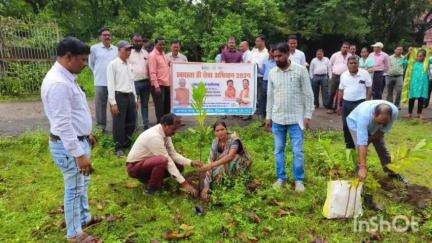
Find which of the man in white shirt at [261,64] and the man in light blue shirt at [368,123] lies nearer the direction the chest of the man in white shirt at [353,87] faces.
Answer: the man in light blue shirt

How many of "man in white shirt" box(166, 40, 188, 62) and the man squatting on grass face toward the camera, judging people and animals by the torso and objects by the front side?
1

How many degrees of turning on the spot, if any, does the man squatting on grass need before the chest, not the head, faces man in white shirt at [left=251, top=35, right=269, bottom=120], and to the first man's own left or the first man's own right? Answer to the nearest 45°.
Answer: approximately 45° to the first man's own left

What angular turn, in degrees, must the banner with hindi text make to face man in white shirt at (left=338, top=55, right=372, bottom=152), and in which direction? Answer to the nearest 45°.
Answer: approximately 45° to its left

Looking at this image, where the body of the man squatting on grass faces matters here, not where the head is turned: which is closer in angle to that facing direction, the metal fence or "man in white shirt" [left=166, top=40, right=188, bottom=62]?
the man in white shirt

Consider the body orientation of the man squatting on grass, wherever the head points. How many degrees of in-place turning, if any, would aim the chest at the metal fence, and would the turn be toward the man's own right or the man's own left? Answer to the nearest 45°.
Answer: approximately 135° to the man's own left

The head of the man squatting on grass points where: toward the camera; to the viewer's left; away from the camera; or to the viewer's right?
to the viewer's right

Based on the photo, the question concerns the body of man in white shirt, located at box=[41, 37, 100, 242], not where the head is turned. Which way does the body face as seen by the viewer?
to the viewer's right

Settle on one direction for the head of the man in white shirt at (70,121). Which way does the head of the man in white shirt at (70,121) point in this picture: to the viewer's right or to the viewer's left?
to the viewer's right
